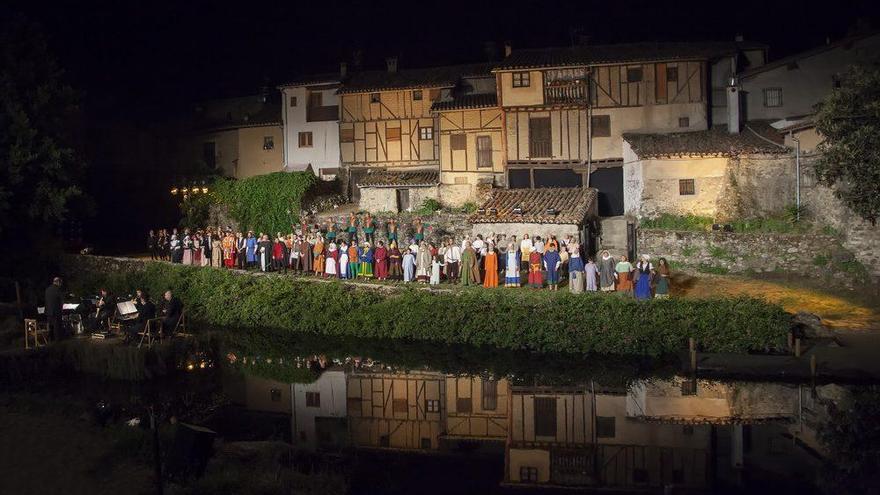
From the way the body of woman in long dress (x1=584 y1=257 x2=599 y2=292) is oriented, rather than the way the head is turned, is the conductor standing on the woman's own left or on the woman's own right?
on the woman's own right

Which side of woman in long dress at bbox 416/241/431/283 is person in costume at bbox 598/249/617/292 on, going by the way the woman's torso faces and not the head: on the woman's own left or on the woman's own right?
on the woman's own left

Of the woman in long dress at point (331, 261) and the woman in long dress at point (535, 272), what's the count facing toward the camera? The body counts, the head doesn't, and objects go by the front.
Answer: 2

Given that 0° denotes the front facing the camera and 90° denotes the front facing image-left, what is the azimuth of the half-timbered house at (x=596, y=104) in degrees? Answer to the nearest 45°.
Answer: approximately 0°

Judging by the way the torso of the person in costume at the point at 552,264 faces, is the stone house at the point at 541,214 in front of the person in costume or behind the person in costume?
behind

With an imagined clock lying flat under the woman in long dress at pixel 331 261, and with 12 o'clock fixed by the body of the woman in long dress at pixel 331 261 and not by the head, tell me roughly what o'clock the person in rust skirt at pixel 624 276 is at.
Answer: the person in rust skirt at pixel 624 276 is roughly at 10 o'clock from the woman in long dress at pixel 331 261.

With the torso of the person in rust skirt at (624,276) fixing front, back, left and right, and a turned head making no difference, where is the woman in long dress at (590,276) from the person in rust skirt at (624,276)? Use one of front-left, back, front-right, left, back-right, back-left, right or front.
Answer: right
